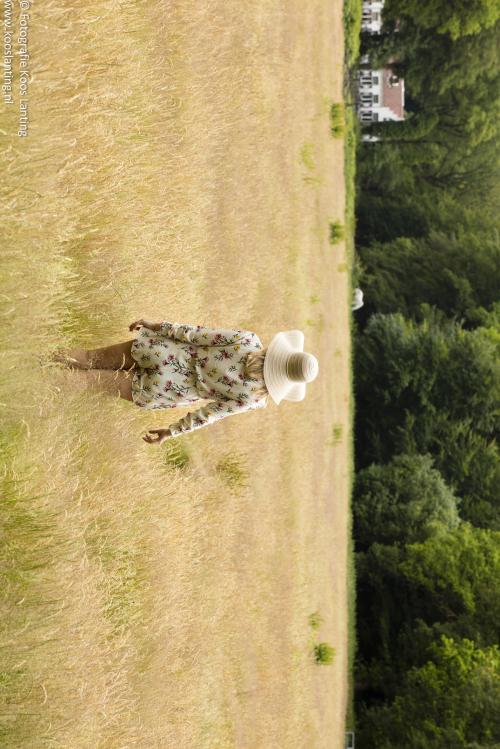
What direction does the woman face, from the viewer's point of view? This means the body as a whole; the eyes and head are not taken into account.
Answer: away from the camera

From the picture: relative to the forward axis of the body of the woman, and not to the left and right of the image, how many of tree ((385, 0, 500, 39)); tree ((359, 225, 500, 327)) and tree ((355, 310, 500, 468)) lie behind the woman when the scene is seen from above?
0

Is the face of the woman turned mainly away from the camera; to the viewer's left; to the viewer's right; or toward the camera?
away from the camera

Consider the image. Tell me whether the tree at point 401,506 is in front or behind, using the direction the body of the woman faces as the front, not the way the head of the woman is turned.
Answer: in front
